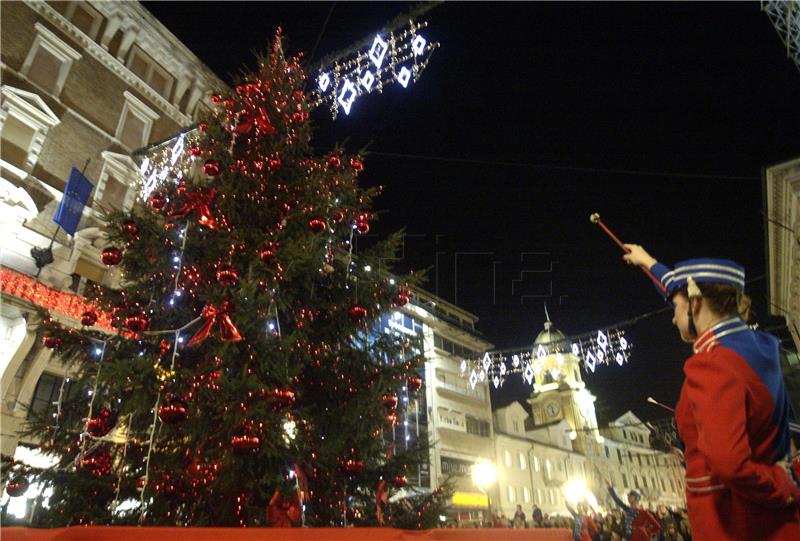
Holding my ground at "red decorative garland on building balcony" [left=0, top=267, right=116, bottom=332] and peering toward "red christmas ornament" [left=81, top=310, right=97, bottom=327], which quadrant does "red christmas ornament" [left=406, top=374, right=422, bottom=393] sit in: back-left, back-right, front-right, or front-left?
front-left

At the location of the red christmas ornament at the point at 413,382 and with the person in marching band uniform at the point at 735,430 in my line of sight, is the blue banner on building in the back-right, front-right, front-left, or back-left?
back-right

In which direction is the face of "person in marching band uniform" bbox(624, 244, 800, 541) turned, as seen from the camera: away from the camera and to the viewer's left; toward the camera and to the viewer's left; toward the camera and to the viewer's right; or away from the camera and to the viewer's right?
away from the camera and to the viewer's left

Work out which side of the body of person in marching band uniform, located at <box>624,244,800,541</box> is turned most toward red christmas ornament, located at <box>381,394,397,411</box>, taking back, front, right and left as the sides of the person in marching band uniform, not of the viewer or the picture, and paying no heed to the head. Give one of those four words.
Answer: front

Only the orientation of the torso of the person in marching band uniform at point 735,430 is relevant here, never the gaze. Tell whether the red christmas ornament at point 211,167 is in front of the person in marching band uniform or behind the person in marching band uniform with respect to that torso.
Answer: in front

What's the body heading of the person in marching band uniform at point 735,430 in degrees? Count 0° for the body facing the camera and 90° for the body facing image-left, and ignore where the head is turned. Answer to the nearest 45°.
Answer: approximately 135°

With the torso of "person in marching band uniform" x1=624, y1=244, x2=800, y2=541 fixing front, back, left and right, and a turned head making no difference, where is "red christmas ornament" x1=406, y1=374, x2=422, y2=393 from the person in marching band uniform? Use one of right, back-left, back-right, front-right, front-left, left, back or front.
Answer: front

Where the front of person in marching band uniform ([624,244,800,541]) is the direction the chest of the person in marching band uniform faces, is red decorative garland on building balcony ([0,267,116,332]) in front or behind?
in front

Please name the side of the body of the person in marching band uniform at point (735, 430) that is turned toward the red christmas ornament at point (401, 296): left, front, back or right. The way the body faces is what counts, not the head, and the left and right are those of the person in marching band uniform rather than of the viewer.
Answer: front

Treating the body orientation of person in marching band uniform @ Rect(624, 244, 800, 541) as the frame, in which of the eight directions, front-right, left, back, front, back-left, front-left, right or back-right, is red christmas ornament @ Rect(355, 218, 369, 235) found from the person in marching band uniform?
front
